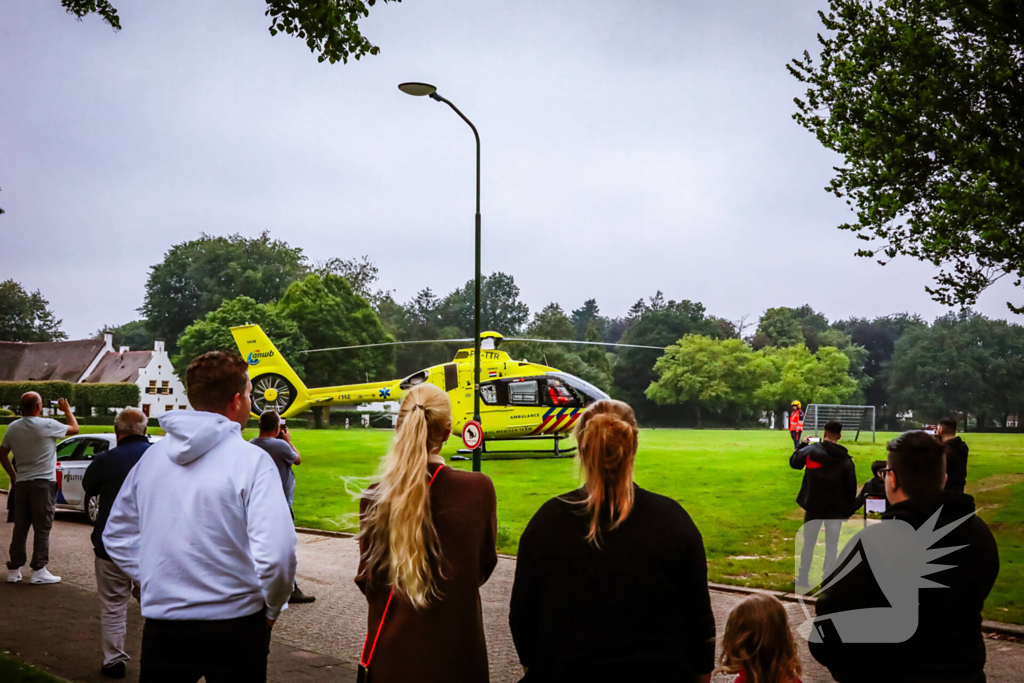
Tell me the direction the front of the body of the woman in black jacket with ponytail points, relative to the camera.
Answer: away from the camera

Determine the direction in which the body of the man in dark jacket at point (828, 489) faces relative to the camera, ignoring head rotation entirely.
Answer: away from the camera

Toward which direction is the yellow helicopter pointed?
to the viewer's right

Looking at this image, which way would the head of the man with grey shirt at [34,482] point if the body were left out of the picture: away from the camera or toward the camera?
away from the camera

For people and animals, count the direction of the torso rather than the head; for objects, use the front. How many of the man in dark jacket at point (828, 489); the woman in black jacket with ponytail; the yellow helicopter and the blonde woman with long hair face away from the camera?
3

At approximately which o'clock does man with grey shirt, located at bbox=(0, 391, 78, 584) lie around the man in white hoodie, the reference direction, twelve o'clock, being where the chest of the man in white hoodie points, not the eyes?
The man with grey shirt is roughly at 10 o'clock from the man in white hoodie.

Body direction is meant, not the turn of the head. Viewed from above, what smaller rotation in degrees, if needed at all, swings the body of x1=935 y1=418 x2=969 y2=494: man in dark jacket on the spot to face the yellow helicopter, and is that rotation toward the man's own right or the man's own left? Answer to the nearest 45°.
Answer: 0° — they already face it

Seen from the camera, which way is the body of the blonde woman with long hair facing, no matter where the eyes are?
away from the camera

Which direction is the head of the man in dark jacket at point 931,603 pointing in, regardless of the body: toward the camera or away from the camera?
away from the camera

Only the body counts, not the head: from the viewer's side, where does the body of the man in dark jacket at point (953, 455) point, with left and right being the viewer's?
facing away from the viewer and to the left of the viewer

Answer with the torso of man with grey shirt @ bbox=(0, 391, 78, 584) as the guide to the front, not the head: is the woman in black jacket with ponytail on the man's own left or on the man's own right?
on the man's own right

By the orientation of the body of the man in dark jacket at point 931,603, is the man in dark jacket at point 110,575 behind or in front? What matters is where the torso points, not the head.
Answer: in front

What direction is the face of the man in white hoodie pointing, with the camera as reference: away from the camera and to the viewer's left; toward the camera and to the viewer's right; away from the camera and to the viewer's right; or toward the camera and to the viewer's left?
away from the camera and to the viewer's right

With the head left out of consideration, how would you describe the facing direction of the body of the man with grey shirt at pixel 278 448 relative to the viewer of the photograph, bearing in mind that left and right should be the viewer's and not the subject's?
facing away from the viewer and to the right of the viewer

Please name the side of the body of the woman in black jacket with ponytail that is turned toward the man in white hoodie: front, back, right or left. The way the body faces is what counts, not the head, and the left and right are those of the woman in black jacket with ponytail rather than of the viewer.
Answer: left

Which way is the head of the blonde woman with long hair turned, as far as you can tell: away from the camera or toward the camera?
away from the camera

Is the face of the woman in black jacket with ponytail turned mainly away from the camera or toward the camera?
away from the camera
